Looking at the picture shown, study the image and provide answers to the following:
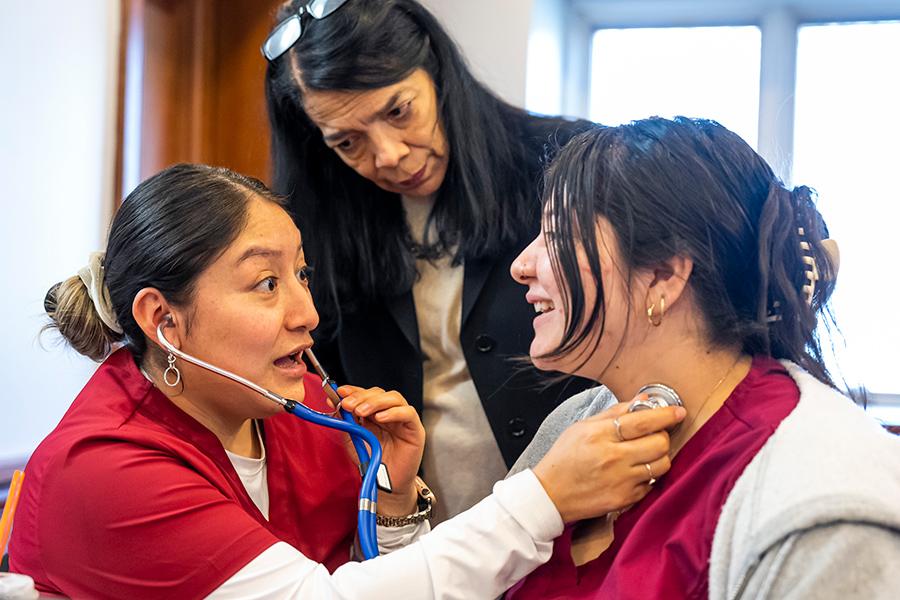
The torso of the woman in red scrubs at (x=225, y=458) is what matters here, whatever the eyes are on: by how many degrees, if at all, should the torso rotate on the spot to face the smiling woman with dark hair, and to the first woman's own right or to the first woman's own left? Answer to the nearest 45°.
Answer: approximately 45° to the first woman's own left

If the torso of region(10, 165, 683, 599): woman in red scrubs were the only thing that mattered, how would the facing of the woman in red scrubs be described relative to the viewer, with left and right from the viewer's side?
facing the viewer and to the right of the viewer

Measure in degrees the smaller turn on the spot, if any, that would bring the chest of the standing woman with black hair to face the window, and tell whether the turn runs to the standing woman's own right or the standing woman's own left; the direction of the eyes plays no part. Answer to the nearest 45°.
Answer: approximately 135° to the standing woman's own left

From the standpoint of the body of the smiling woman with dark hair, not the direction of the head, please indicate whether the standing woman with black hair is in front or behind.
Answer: in front

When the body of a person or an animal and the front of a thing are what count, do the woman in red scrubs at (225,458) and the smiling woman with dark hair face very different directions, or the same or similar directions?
very different directions

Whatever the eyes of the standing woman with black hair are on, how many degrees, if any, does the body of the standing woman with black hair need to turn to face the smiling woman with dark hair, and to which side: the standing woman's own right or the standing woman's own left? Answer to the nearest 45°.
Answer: approximately 45° to the standing woman's own left

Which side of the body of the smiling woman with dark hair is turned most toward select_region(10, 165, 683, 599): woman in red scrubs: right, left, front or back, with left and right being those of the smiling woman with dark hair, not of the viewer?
front

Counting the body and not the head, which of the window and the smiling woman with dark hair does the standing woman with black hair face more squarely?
the smiling woman with dark hair

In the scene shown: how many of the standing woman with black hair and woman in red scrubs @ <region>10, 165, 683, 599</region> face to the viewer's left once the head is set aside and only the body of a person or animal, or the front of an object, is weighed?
0

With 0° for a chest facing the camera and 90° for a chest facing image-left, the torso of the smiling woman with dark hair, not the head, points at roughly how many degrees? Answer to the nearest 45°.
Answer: approximately 90°

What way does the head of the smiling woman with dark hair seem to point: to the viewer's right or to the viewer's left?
to the viewer's left

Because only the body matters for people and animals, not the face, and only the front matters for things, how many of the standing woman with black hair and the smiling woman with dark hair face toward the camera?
1
